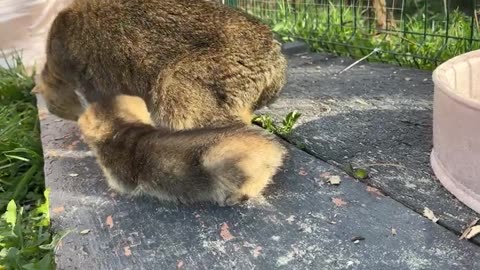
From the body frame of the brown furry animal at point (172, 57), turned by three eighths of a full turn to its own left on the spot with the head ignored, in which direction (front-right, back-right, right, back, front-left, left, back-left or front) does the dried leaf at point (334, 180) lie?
front

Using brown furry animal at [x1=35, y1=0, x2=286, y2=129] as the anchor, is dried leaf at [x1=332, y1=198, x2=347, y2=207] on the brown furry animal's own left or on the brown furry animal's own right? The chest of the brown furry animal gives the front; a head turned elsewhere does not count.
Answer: on the brown furry animal's own left

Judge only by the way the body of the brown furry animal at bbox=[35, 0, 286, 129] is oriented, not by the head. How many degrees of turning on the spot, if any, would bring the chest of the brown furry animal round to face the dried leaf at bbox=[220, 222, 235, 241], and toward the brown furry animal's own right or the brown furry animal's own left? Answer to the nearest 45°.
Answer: approximately 90° to the brown furry animal's own left

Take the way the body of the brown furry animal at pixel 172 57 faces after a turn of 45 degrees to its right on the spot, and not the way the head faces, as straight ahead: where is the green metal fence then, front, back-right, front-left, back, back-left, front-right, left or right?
right

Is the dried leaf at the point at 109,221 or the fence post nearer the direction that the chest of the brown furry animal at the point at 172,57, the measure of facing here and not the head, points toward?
the dried leaf

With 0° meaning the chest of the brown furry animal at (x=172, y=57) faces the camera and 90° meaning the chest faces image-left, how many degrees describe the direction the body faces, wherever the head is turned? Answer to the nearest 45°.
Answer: approximately 90°

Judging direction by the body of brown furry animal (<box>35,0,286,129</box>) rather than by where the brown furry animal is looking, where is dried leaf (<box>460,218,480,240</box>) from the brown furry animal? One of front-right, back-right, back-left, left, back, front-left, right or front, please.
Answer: back-left

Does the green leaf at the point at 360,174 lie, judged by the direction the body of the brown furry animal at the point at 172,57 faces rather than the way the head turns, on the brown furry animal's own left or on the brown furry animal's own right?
on the brown furry animal's own left

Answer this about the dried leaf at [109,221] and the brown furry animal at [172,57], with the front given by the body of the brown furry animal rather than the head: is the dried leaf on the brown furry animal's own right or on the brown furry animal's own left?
on the brown furry animal's own left

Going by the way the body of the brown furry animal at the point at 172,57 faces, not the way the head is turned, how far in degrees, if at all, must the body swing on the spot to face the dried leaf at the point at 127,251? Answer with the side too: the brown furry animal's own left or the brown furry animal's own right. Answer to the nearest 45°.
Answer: approximately 90° to the brown furry animal's own left

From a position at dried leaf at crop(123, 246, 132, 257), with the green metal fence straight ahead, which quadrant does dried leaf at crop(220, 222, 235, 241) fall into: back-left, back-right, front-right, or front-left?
front-right

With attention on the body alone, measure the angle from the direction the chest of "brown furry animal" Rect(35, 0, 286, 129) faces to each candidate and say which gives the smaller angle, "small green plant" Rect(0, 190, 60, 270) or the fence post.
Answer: the small green plant

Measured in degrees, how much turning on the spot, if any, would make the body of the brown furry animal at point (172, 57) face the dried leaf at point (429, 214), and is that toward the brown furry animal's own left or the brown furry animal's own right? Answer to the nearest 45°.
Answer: approximately 135° to the brown furry animal's own left

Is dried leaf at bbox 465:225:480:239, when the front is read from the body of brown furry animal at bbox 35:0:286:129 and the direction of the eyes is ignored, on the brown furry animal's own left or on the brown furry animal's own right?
on the brown furry animal's own left

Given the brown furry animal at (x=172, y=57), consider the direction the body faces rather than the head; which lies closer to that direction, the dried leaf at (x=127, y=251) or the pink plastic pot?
the dried leaf
